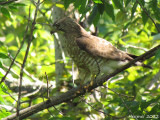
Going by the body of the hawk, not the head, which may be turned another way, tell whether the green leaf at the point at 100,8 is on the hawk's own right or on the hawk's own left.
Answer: on the hawk's own left

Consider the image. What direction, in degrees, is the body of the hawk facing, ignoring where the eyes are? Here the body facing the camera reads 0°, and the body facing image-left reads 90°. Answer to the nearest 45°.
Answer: approximately 90°
